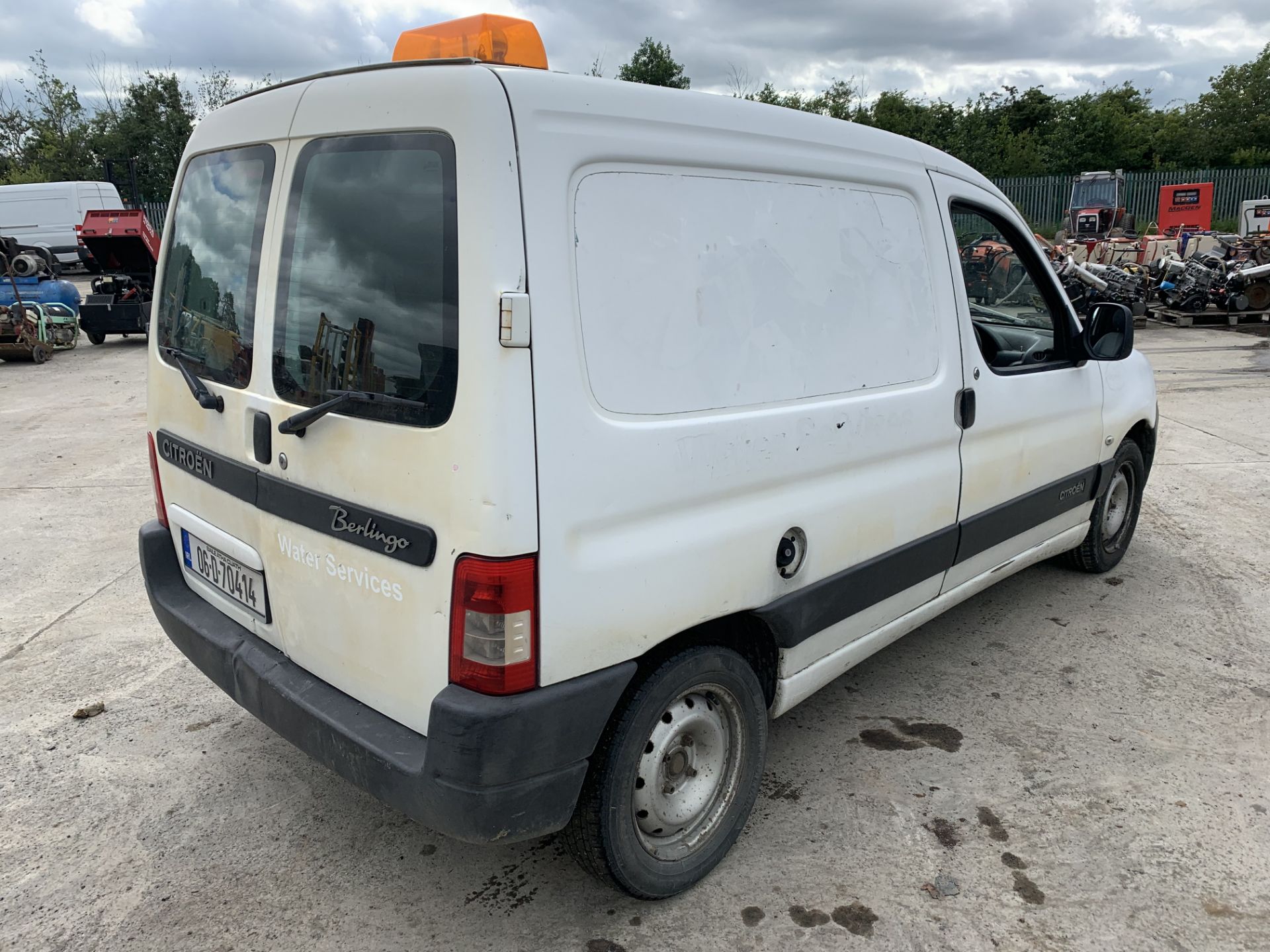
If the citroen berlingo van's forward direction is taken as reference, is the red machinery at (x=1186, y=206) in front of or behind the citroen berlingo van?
in front

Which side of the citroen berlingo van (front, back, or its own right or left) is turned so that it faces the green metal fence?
front

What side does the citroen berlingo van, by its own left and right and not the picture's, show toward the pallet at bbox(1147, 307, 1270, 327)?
front

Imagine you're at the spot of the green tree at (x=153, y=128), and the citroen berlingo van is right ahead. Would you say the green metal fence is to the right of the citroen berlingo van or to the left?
left

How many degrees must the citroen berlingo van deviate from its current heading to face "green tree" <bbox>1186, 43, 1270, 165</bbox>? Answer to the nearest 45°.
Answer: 0° — it already faces it

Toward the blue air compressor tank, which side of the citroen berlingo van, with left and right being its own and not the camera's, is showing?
left

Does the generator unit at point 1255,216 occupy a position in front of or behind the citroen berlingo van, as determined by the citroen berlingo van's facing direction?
in front

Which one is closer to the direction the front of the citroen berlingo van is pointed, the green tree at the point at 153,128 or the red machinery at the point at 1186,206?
the red machinery

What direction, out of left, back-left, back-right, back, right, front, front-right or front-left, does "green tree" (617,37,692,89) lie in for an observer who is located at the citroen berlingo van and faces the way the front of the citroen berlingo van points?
front-left

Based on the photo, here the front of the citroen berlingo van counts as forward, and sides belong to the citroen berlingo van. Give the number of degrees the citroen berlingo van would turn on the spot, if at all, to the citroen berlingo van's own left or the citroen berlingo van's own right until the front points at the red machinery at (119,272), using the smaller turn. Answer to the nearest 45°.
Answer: approximately 90° to the citroen berlingo van's own left

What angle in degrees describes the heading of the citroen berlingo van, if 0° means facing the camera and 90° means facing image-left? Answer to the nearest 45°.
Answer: approximately 225°

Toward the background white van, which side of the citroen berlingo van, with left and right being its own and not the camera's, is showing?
left
